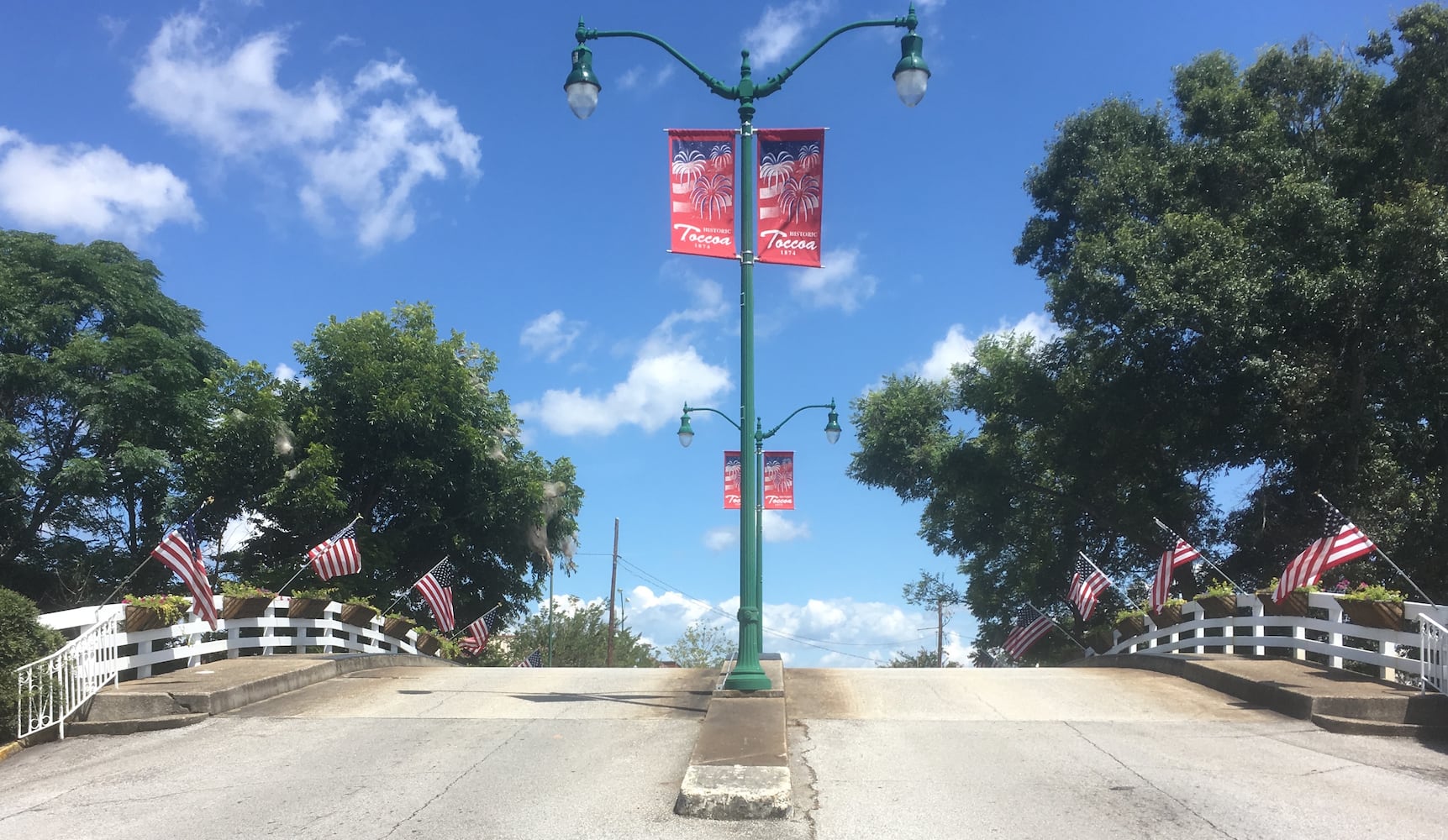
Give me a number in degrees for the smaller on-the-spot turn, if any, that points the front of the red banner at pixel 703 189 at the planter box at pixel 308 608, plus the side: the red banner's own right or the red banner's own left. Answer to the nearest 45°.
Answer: approximately 135° to the red banner's own right

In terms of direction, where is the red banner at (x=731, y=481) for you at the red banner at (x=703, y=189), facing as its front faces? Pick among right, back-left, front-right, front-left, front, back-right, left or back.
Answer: back

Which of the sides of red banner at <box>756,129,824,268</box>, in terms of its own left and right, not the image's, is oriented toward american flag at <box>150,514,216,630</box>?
right

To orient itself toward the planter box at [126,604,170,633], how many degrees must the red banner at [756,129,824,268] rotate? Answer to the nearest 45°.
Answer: approximately 90° to its right

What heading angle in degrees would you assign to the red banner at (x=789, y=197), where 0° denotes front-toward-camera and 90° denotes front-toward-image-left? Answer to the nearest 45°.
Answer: approximately 0°

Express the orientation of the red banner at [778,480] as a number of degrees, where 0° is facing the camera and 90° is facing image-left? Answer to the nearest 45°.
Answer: approximately 0°

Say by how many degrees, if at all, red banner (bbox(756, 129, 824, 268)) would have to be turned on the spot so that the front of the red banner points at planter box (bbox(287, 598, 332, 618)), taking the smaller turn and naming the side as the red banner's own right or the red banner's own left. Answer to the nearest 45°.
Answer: approximately 135° to the red banner's own right
